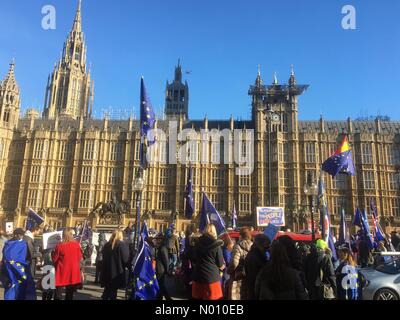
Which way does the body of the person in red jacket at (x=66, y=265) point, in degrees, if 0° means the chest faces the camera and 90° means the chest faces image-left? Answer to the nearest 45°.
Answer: approximately 180°

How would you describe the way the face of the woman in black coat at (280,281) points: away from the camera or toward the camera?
away from the camera

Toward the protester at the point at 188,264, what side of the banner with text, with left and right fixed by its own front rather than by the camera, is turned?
front

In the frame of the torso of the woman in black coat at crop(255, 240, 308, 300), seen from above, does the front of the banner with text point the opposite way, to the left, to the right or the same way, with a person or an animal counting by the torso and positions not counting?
the opposite way

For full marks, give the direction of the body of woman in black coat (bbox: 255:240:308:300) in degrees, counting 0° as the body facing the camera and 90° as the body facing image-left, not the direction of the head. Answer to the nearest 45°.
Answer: approximately 180°

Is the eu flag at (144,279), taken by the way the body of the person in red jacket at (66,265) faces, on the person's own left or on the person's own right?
on the person's own right

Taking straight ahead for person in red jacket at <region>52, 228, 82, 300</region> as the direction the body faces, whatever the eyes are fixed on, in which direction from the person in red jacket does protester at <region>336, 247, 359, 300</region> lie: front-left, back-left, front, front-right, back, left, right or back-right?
right

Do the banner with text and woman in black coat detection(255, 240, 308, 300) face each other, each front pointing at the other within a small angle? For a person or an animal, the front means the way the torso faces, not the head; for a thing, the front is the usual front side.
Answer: yes

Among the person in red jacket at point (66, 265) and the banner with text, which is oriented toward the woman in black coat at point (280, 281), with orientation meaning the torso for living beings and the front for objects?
the banner with text

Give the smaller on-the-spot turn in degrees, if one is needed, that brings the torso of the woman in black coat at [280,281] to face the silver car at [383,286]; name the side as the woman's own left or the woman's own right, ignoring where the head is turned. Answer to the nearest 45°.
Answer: approximately 45° to the woman's own right

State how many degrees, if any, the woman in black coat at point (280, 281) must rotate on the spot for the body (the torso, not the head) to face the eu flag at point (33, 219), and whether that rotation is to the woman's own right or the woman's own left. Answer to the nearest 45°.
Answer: approximately 45° to the woman's own left
